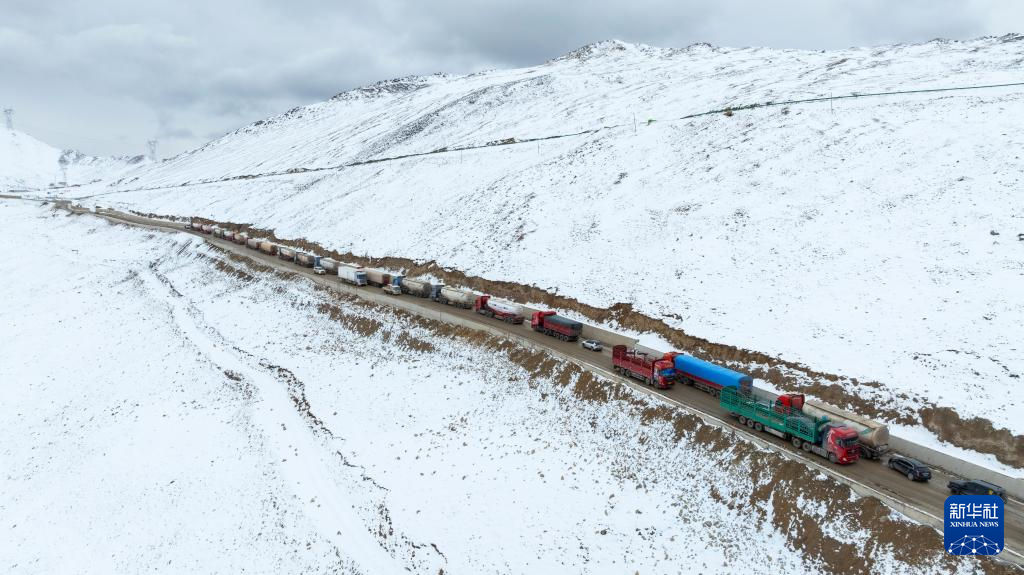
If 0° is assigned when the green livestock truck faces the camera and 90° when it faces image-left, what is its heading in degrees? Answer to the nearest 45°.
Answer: approximately 315°

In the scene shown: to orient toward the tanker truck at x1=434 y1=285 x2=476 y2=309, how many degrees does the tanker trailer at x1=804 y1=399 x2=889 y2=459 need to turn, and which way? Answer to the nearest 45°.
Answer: approximately 45° to its left

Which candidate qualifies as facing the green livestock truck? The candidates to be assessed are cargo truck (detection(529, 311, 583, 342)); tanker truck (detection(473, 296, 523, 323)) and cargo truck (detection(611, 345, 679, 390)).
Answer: cargo truck (detection(611, 345, 679, 390))

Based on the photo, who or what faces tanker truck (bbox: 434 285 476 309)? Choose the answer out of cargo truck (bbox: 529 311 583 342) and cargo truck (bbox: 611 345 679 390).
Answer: cargo truck (bbox: 529 311 583 342)

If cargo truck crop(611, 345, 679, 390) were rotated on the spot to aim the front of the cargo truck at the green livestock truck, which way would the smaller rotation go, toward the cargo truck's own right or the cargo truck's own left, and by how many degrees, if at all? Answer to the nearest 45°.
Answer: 0° — it already faces it

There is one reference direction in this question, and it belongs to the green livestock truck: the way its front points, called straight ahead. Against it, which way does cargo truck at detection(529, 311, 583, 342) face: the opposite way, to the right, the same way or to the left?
the opposite way

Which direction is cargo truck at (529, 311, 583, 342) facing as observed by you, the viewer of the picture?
facing away from the viewer and to the left of the viewer

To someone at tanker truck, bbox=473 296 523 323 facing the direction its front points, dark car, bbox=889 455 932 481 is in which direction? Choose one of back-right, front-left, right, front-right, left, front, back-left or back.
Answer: back

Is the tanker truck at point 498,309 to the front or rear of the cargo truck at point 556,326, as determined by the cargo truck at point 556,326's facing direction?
to the front

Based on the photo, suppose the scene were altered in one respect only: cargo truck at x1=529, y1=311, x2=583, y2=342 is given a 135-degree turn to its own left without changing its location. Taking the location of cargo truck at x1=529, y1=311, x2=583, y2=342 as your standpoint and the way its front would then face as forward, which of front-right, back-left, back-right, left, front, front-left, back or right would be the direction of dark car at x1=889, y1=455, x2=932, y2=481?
front-left
